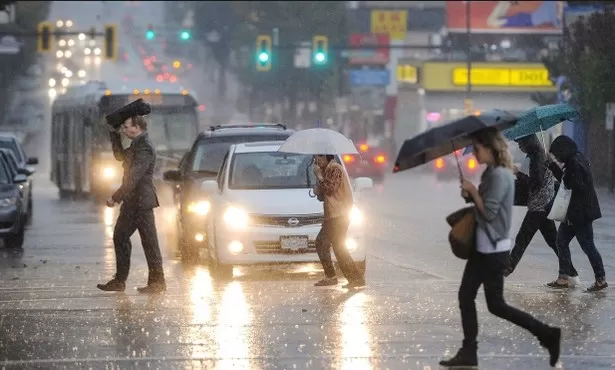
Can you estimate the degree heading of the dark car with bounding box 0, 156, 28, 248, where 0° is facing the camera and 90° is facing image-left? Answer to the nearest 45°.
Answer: approximately 0°

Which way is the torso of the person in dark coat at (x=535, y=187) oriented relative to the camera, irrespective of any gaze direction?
to the viewer's left

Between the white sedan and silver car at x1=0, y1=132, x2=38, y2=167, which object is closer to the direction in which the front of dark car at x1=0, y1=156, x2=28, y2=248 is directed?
the white sedan

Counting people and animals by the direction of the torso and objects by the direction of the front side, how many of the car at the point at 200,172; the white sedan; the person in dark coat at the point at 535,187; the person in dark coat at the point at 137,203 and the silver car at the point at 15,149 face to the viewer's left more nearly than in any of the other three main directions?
2

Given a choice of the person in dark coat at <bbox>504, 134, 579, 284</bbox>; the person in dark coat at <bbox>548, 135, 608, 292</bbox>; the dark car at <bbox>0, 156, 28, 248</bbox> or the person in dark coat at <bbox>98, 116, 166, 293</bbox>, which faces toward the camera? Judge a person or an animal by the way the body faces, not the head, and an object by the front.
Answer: the dark car

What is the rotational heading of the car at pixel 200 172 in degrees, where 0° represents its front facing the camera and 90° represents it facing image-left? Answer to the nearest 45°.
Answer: approximately 0°

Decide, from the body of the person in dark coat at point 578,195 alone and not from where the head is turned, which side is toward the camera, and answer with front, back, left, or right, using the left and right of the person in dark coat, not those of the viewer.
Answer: left

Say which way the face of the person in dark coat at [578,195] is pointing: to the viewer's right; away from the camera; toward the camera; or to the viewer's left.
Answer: to the viewer's left

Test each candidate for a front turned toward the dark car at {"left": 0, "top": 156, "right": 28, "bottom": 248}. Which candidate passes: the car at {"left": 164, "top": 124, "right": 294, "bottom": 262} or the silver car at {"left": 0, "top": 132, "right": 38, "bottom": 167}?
the silver car at {"left": 0, "top": 132, "right": 38, "bottom": 167}
